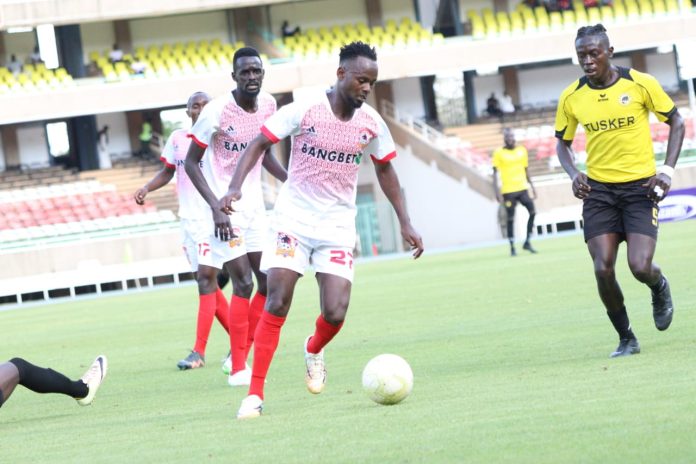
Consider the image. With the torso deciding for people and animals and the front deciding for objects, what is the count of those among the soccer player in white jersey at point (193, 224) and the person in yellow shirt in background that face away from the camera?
0

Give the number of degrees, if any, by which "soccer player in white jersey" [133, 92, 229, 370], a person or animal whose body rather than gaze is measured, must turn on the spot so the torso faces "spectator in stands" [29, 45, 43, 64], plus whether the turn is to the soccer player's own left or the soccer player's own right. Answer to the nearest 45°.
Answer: approximately 135° to the soccer player's own right

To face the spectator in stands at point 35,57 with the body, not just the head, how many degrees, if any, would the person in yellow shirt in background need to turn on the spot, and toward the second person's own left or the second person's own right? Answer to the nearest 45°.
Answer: approximately 135° to the second person's own right

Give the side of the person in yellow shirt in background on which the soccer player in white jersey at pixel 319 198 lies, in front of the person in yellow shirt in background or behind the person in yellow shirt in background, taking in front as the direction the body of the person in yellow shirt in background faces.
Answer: in front

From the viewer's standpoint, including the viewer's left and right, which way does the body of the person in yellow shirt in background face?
facing the viewer

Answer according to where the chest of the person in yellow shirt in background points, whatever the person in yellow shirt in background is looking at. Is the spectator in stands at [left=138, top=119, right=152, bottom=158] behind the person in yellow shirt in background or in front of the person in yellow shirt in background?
behind

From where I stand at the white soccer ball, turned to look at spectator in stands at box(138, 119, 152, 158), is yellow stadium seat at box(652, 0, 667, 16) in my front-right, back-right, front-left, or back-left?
front-right

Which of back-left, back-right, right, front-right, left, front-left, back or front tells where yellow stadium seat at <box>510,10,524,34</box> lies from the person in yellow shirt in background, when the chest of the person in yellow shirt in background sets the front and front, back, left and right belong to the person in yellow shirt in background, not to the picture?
back

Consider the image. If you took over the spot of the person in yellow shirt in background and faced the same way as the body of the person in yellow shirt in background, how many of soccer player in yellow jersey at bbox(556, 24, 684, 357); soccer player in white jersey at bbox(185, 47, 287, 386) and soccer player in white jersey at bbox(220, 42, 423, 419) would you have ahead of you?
3

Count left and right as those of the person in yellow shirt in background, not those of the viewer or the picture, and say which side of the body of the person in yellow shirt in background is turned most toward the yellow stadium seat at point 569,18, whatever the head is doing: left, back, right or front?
back

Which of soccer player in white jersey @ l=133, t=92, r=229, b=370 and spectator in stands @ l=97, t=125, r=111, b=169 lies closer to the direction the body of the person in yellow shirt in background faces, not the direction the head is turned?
the soccer player in white jersey

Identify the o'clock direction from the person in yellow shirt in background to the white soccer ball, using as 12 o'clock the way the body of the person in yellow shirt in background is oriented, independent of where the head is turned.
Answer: The white soccer ball is roughly at 12 o'clock from the person in yellow shirt in background.

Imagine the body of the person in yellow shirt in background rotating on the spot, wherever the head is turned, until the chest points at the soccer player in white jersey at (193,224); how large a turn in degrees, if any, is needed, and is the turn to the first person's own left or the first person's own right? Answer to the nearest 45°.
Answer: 0° — they already face them

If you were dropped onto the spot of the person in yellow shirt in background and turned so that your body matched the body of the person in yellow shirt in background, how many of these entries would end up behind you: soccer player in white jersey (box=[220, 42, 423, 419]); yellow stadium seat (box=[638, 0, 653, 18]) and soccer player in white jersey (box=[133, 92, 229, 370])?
1
